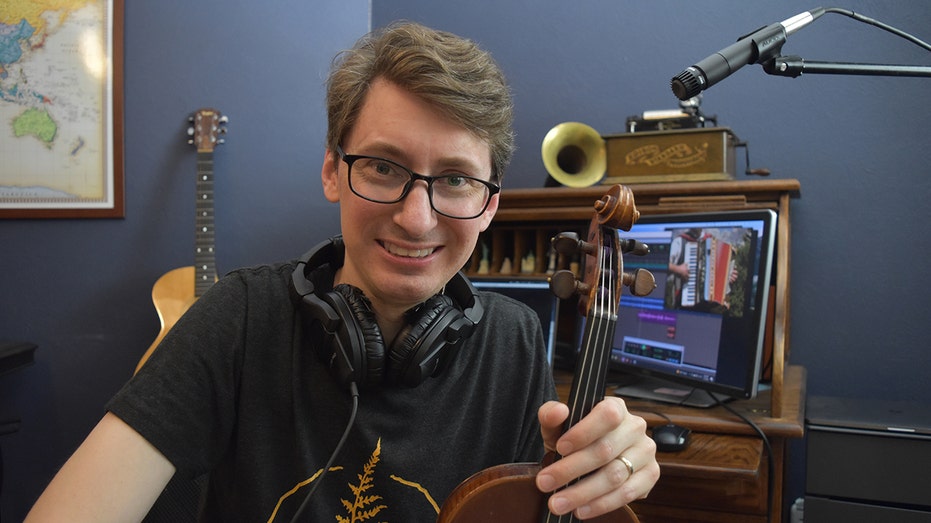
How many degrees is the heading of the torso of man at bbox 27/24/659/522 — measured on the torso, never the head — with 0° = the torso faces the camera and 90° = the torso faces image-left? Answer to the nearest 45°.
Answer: approximately 0°

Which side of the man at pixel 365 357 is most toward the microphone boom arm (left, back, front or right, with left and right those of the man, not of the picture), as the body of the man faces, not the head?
left

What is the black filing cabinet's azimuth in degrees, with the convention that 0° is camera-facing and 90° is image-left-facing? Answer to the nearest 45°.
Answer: approximately 0°

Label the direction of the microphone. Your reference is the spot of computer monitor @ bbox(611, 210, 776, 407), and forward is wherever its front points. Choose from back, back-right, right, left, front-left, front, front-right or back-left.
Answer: front-left
